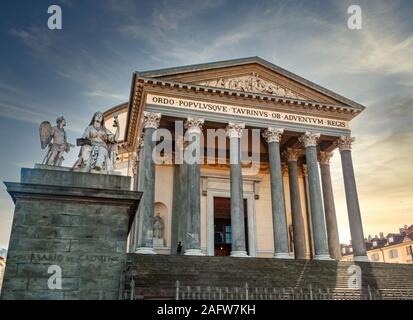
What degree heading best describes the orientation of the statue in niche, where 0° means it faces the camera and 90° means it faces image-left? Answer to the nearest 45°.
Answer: approximately 0°

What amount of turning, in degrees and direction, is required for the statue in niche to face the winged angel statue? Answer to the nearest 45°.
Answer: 0° — it already faces it

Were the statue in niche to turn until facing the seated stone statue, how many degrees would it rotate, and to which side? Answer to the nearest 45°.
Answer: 0° — it already faces it

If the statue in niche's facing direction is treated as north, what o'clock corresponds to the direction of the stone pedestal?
The stone pedestal is roughly at 12 o'clock from the statue in niche.
